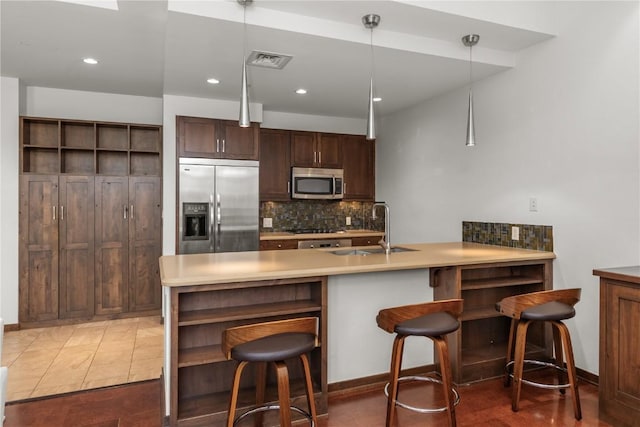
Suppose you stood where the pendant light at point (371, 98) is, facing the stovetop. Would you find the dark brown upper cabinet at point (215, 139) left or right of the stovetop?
left

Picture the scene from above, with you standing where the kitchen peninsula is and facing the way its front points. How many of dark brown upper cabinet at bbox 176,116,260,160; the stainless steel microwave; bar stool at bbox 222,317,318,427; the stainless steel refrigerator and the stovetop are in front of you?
1

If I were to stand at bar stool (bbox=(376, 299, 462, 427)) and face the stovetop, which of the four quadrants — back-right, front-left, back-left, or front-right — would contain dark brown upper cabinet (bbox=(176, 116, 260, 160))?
front-left

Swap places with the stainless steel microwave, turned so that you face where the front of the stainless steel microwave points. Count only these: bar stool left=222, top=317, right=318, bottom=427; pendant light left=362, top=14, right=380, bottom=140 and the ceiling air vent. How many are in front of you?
3

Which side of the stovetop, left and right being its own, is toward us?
front

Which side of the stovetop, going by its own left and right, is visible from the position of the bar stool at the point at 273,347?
front

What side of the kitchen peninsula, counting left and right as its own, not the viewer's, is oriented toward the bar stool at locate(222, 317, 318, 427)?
front

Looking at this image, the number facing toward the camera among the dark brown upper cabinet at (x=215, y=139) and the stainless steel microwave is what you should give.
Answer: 2

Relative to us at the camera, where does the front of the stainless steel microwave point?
facing the viewer

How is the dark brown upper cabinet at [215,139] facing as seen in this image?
toward the camera

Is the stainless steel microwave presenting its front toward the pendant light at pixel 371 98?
yes

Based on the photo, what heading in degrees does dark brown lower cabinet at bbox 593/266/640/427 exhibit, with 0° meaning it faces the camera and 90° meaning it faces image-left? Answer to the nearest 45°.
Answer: approximately 45°

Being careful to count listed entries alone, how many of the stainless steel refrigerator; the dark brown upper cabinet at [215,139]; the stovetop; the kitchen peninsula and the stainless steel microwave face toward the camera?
5

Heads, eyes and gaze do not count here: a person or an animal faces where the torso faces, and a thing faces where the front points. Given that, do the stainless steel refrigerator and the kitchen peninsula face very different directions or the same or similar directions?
same or similar directions

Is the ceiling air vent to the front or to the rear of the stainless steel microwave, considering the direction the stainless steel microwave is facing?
to the front

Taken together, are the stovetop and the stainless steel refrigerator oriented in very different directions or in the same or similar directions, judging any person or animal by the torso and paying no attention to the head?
same or similar directions

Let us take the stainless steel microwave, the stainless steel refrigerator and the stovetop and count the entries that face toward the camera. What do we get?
3

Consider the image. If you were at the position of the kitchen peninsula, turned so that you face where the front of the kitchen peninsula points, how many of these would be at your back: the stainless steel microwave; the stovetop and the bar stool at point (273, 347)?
2
